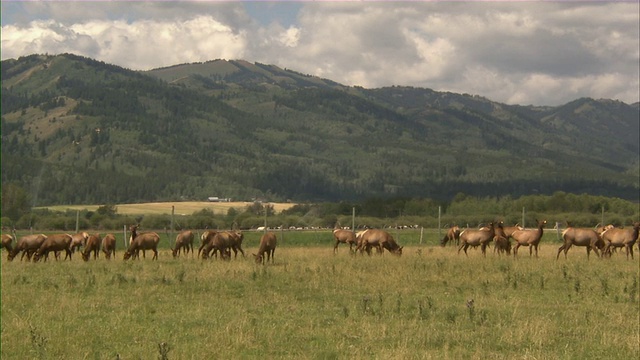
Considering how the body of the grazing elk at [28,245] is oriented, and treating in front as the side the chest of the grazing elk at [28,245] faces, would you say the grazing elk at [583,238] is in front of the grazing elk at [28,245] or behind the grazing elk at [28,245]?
behind

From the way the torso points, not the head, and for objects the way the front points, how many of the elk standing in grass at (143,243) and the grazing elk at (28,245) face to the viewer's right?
0

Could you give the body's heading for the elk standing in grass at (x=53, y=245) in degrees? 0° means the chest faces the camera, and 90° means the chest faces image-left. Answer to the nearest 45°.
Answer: approximately 90°

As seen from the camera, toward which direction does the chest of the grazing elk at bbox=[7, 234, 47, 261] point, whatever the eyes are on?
to the viewer's left

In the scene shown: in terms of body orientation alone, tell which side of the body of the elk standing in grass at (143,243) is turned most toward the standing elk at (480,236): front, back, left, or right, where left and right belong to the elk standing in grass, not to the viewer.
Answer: back

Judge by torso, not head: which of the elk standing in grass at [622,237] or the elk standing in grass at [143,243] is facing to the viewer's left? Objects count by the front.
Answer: the elk standing in grass at [143,243]

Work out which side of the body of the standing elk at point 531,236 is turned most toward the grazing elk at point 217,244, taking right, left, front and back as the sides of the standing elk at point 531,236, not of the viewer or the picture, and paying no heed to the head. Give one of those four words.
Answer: back

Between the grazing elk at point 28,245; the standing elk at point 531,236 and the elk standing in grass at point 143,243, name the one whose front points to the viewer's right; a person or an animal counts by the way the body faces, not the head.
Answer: the standing elk at point 531,236

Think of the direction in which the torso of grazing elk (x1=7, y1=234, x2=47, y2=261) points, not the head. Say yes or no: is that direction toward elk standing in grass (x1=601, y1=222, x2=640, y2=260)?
no

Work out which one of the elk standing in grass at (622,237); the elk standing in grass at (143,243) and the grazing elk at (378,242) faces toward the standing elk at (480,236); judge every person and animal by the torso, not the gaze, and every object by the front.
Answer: the grazing elk at (378,242)

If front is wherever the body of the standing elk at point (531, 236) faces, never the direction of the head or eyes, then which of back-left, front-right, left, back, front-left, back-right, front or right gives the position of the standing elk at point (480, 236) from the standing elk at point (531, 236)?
back

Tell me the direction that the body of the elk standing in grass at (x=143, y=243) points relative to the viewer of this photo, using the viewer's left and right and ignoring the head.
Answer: facing to the left of the viewer

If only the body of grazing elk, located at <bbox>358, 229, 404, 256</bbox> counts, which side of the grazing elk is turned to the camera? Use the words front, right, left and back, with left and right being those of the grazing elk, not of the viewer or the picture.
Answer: right

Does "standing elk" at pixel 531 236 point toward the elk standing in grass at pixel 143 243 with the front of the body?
no

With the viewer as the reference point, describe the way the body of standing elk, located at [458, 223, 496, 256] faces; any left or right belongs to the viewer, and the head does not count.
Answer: facing to the right of the viewer
